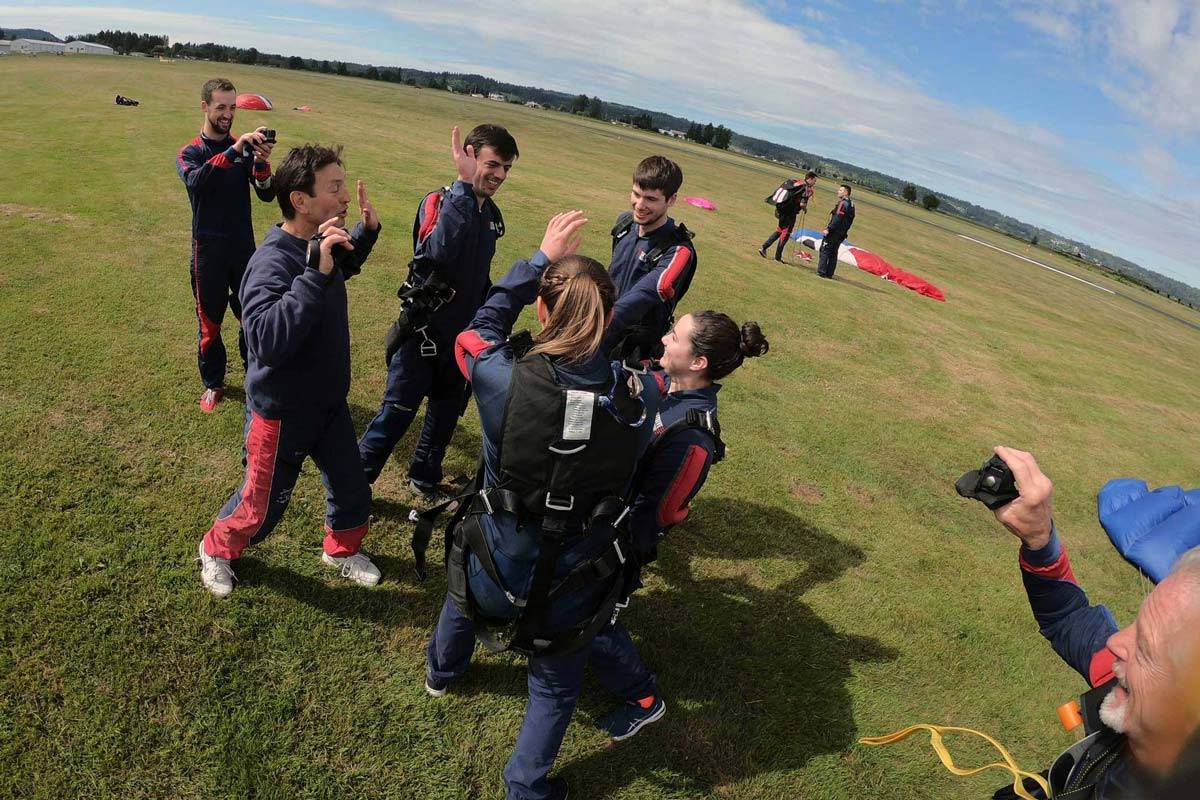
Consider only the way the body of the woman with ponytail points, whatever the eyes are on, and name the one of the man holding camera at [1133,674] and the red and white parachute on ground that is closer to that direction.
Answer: the red and white parachute on ground

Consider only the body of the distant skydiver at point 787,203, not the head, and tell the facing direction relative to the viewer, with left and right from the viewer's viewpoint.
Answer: facing to the right of the viewer

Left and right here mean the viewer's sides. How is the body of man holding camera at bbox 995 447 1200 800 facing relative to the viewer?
facing to the left of the viewer

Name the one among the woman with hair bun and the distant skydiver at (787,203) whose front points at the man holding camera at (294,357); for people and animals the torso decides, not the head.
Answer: the woman with hair bun

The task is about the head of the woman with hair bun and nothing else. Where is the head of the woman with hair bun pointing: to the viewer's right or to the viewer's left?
to the viewer's left

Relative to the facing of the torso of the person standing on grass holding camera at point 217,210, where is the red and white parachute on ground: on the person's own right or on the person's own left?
on the person's own left

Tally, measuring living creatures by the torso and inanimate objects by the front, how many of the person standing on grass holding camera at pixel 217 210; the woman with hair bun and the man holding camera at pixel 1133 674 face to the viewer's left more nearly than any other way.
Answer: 2

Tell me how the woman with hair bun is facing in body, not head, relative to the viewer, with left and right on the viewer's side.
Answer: facing to the left of the viewer

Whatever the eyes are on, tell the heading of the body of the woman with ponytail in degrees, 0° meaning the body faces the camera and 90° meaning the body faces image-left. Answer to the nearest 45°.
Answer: approximately 180°

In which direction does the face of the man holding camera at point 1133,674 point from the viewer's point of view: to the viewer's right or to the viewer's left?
to the viewer's left

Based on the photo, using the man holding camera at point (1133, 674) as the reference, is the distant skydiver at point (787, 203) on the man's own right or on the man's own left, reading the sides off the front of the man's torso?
on the man's own right

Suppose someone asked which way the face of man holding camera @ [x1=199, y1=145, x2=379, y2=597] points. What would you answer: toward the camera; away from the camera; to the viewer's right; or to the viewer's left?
to the viewer's right

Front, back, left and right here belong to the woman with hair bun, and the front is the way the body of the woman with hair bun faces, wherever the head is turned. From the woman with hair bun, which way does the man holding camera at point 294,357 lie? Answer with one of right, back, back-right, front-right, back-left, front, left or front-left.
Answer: front

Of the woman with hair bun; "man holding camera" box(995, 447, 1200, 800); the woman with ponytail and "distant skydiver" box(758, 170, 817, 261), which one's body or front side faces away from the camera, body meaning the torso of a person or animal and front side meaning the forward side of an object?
the woman with ponytail

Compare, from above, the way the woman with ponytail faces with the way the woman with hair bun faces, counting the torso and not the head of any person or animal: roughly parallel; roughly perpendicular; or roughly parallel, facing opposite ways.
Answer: roughly perpendicular

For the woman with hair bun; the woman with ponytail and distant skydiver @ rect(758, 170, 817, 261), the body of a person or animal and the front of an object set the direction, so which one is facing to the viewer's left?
the woman with hair bun

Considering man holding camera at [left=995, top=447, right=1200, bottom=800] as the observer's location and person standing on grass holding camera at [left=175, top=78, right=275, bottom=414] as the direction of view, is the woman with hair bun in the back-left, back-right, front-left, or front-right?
front-right
